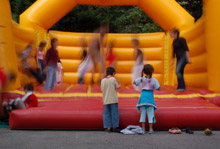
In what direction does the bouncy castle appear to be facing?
toward the camera
